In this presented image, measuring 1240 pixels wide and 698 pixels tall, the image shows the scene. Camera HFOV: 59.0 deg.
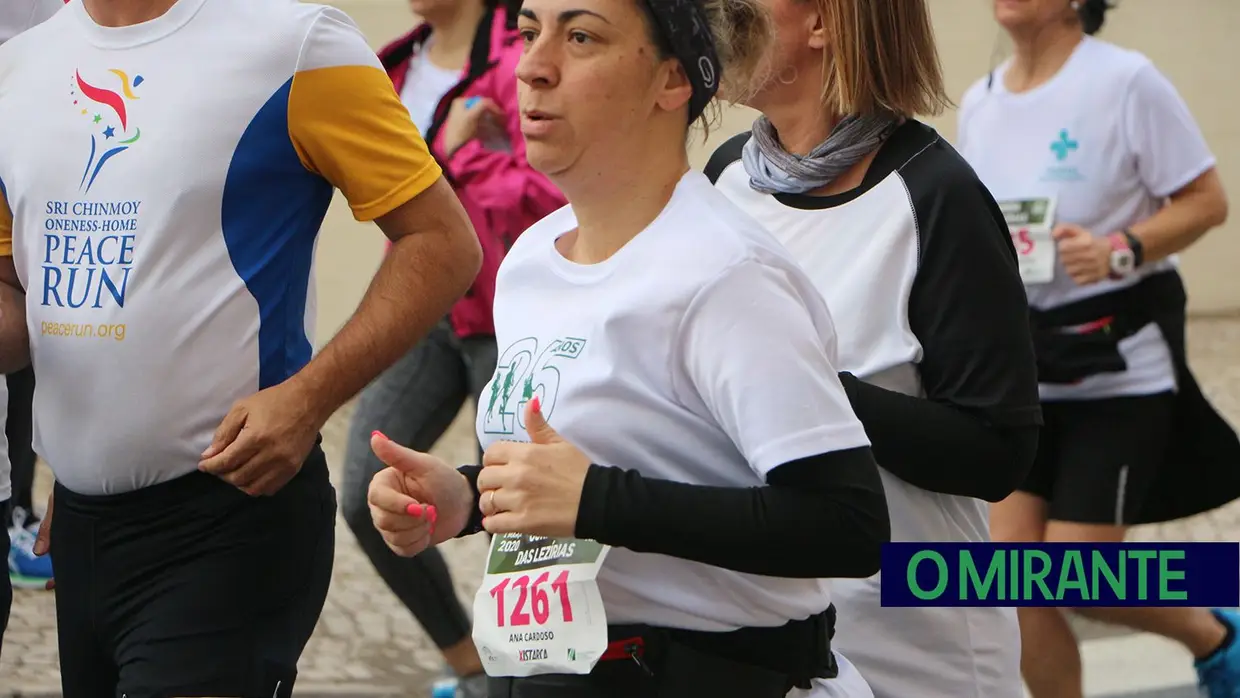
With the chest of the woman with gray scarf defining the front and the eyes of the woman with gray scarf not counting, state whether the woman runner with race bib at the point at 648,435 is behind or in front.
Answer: in front

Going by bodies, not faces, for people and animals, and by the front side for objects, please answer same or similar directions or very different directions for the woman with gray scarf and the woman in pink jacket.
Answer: same or similar directions

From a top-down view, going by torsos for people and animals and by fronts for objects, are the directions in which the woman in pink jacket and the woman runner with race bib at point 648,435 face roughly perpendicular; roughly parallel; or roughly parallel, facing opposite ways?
roughly parallel

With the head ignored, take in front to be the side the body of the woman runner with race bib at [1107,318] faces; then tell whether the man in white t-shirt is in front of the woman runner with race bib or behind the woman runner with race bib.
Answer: in front

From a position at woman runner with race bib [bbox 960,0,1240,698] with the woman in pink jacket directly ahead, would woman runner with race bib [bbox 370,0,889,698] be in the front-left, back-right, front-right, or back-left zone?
front-left

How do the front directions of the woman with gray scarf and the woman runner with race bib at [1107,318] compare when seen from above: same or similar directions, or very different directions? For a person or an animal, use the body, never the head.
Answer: same or similar directions

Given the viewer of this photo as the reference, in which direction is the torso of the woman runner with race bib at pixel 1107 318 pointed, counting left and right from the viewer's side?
facing the viewer and to the left of the viewer

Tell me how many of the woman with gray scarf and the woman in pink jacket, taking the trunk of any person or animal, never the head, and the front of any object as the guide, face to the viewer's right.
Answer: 0

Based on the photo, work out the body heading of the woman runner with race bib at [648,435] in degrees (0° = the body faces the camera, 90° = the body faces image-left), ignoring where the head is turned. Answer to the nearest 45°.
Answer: approximately 45°

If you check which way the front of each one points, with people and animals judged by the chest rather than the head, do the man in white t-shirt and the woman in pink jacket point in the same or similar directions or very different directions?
same or similar directions

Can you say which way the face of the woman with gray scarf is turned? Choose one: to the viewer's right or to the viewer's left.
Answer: to the viewer's left

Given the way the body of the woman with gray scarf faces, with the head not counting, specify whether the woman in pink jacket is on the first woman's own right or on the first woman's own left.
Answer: on the first woman's own right

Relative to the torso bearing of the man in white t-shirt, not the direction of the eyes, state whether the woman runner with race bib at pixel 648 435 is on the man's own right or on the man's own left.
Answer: on the man's own left

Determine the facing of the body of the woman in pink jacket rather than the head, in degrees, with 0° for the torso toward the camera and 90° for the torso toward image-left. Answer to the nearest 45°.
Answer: approximately 45°

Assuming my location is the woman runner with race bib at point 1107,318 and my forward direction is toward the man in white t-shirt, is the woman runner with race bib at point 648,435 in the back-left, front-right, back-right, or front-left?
front-left

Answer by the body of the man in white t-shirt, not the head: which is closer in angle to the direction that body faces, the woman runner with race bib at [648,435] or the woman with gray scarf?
the woman runner with race bib

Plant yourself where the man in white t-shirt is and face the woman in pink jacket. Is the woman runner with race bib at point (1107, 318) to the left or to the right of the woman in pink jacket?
right

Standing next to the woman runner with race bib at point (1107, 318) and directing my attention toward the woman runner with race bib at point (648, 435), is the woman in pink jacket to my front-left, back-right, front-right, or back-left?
front-right
